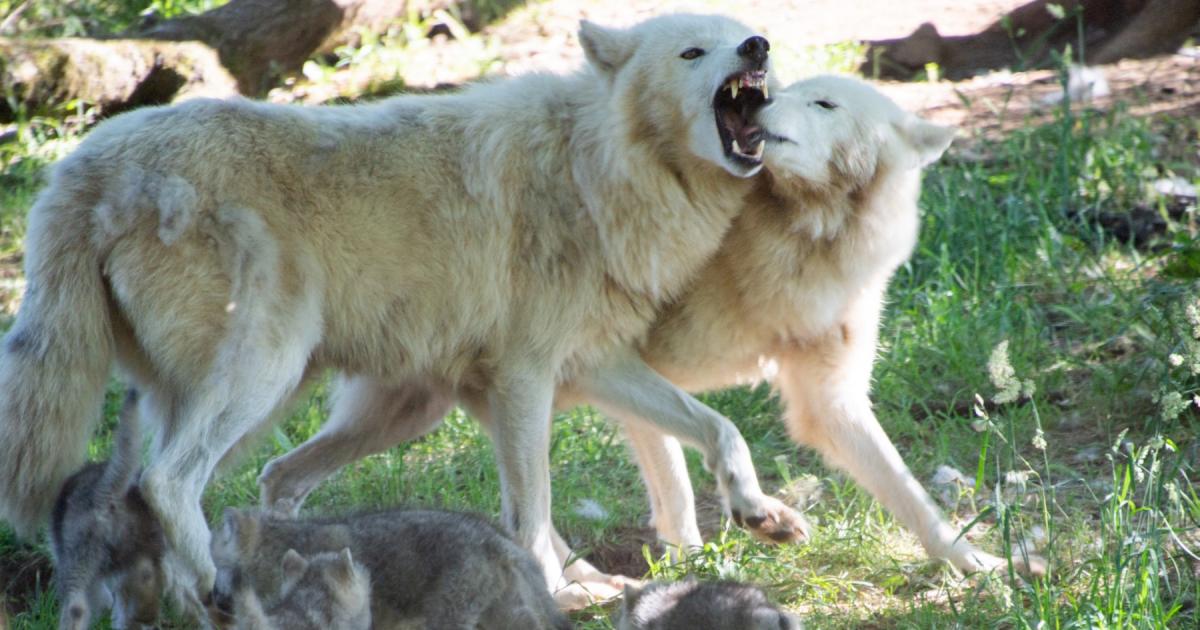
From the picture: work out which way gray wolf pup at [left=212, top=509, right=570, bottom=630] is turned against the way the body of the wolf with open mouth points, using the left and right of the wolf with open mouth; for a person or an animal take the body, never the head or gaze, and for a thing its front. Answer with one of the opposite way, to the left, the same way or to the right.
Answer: the opposite way

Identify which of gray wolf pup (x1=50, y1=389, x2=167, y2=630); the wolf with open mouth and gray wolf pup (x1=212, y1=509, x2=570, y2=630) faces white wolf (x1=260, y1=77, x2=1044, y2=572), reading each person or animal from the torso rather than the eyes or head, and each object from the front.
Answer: the wolf with open mouth

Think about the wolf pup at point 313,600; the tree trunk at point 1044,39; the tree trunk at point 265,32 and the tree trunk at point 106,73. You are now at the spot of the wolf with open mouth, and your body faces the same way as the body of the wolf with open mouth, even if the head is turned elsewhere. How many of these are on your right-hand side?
1

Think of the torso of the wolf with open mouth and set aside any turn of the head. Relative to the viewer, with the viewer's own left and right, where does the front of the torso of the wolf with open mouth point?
facing to the right of the viewer

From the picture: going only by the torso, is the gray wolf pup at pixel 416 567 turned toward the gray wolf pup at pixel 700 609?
no

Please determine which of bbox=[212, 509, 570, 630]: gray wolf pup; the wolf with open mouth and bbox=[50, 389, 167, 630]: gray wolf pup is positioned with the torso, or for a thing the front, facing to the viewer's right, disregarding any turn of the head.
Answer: the wolf with open mouth

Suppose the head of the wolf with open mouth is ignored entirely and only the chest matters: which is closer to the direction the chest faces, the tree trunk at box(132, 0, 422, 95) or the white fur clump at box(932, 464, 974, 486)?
the white fur clump

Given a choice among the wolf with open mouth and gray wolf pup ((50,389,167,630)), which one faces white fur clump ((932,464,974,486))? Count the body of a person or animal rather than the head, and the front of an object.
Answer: the wolf with open mouth

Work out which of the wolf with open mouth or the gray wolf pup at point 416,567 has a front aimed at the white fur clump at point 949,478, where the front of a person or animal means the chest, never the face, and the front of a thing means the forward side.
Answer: the wolf with open mouth
